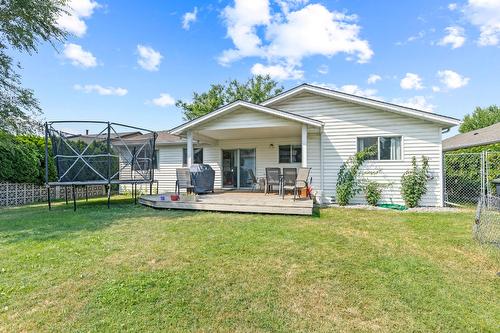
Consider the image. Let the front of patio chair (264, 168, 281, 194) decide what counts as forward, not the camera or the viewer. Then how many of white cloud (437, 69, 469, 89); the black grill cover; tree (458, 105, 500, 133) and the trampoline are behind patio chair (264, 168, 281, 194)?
2

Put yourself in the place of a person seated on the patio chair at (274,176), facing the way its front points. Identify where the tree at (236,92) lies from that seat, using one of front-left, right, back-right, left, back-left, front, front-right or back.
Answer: back-right

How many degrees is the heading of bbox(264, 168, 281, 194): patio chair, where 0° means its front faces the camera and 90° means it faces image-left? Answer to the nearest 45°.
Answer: approximately 180°

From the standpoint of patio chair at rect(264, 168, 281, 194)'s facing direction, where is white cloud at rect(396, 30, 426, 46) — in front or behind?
behind

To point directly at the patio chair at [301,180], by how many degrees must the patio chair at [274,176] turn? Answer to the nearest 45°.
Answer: approximately 90° to its left

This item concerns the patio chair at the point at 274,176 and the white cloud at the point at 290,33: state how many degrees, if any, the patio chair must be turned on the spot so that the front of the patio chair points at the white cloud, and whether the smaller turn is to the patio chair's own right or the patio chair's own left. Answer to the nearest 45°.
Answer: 0° — it already faces it
